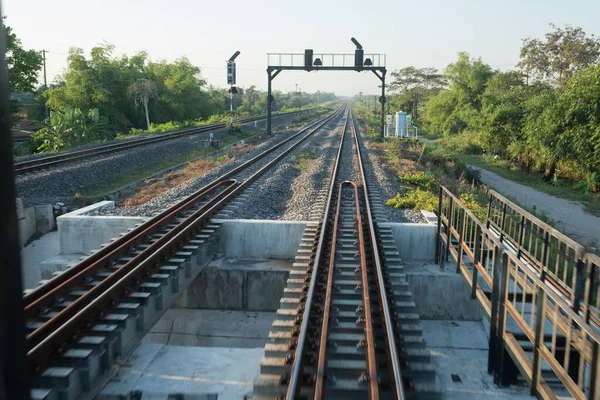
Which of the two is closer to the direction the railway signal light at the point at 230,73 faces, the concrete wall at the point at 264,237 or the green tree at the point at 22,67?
the concrete wall

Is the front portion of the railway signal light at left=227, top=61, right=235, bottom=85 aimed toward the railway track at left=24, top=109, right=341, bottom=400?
yes

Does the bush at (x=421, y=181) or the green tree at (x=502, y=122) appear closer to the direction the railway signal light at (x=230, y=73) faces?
the bush

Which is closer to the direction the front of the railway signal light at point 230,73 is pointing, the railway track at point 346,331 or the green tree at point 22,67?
the railway track

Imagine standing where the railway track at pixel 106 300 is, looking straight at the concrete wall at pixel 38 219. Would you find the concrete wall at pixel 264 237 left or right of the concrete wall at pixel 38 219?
right

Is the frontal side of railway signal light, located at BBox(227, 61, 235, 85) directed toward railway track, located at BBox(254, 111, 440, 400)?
yes

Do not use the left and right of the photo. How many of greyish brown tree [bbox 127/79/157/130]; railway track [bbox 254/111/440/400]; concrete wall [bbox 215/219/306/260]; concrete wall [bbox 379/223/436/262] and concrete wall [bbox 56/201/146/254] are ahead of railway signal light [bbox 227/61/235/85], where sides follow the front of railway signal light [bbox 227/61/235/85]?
4

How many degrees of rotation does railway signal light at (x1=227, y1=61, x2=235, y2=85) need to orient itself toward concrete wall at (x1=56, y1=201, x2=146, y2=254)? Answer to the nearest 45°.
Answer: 0° — it already faces it

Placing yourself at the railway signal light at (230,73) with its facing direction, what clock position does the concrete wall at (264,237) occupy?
The concrete wall is roughly at 12 o'clock from the railway signal light.

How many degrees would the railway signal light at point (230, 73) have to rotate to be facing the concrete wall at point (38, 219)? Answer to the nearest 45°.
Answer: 0° — it already faces it

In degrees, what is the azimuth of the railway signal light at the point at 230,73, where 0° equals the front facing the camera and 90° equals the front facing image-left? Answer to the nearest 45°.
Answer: approximately 0°

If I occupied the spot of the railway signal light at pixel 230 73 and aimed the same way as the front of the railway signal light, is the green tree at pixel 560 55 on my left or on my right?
on my left

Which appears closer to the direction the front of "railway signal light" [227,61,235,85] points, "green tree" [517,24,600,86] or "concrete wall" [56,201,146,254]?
the concrete wall
